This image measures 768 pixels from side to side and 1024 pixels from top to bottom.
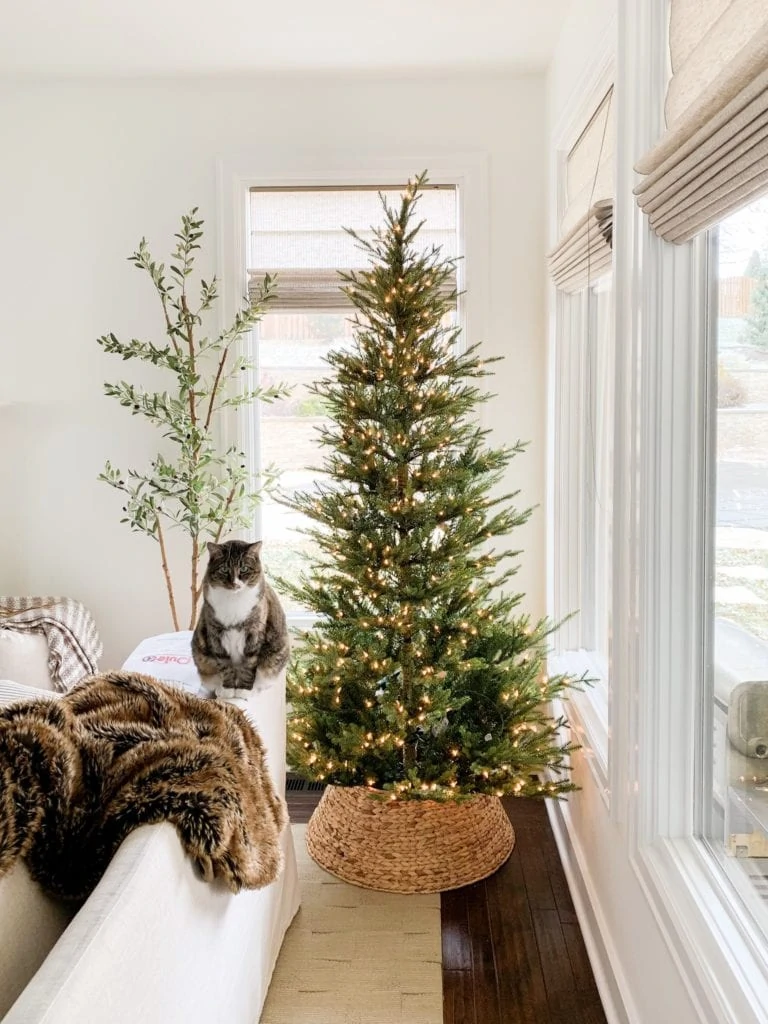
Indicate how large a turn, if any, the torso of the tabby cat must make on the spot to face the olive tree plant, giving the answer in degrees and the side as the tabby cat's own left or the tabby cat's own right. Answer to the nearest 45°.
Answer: approximately 180°

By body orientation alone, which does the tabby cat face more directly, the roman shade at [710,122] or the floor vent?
the roman shade

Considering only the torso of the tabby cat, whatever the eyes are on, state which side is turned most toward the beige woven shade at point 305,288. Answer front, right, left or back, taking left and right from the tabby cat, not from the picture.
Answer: back

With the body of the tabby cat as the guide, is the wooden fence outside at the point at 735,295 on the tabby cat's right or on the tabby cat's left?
on the tabby cat's left

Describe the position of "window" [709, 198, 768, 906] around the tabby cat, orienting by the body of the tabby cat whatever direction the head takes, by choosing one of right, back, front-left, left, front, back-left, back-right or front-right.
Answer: front-left

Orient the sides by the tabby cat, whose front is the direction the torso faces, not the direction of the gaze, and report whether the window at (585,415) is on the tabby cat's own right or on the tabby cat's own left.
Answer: on the tabby cat's own left

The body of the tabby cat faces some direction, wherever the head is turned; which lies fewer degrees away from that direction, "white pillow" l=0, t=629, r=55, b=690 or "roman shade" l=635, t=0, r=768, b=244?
the roman shade

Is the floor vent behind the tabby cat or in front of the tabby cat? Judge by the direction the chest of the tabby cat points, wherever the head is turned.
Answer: behind

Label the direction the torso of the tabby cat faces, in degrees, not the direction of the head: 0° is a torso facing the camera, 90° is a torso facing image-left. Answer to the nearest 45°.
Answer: approximately 0°

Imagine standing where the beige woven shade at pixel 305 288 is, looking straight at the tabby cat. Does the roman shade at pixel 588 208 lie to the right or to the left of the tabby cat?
left
